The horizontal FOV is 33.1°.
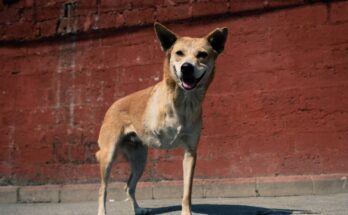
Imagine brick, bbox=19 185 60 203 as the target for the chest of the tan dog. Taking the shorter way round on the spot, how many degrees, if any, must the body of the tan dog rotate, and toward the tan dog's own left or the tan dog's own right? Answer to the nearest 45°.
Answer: approximately 180°

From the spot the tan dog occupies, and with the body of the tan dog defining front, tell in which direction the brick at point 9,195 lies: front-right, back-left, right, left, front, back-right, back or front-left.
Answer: back

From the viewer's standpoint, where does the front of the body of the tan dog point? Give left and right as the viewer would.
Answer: facing the viewer and to the right of the viewer
